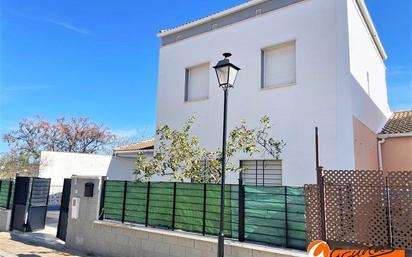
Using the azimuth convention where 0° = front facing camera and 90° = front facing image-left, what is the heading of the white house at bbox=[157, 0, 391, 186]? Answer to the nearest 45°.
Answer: approximately 45°

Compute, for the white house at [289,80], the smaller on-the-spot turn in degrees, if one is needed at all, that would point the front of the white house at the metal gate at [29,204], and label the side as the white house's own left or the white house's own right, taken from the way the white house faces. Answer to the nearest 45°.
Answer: approximately 45° to the white house's own right

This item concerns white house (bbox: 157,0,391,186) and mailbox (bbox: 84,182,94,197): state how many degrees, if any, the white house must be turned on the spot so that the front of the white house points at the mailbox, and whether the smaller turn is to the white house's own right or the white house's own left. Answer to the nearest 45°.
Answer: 0° — it already faces it

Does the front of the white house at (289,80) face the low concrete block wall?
yes

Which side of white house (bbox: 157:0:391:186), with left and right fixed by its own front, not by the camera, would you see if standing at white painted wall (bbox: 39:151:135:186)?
right

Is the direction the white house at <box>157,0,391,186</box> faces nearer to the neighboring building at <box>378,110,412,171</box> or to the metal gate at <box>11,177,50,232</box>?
the metal gate

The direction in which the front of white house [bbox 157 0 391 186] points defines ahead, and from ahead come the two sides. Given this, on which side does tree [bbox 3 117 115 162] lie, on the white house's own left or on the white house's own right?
on the white house's own right
